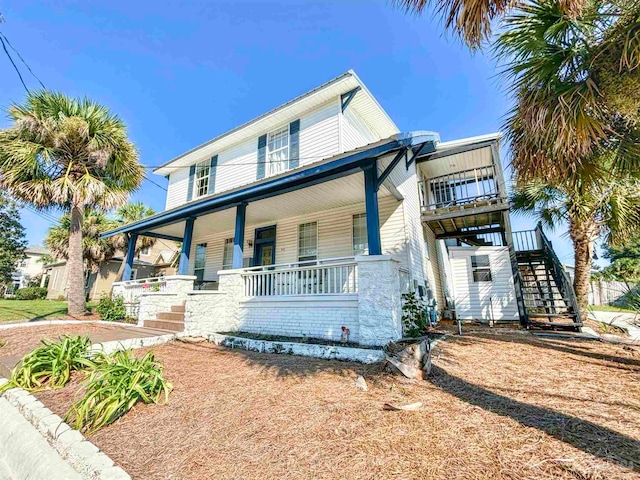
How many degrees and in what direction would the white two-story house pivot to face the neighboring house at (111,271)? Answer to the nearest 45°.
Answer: approximately 90° to its right

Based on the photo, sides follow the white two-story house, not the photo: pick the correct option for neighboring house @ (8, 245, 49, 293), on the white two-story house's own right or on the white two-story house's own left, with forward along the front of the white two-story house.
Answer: on the white two-story house's own right

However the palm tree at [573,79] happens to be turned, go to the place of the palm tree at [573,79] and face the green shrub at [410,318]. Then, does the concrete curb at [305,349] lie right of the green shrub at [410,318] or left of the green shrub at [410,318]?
left

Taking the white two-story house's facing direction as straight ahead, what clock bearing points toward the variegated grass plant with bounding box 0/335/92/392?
The variegated grass plant is roughly at 12 o'clock from the white two-story house.

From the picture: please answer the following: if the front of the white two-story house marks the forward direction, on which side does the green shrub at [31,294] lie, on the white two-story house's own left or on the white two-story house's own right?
on the white two-story house's own right

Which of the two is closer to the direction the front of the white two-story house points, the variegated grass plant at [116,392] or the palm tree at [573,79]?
the variegated grass plant

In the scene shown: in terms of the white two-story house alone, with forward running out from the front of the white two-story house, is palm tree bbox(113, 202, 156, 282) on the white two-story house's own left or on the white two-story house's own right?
on the white two-story house's own right

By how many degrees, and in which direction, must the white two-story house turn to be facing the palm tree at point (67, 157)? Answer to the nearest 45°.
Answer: approximately 45° to its right

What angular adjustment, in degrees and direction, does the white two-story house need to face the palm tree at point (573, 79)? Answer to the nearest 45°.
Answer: approximately 90° to its left

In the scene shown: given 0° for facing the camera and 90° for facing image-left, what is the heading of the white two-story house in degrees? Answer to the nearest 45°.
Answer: approximately 45°
